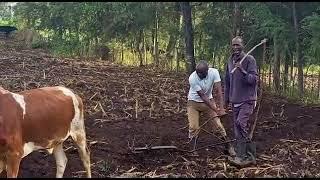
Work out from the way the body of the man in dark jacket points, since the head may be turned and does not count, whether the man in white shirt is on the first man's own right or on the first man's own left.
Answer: on the first man's own right

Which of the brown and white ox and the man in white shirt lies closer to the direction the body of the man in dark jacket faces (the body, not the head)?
the brown and white ox

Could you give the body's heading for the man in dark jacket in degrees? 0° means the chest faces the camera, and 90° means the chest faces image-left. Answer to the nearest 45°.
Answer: approximately 45°
